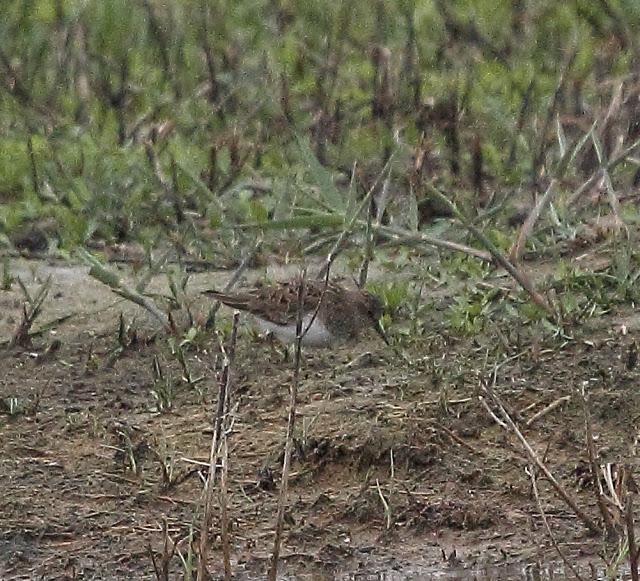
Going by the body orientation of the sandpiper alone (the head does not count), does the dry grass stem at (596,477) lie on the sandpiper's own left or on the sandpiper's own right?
on the sandpiper's own right

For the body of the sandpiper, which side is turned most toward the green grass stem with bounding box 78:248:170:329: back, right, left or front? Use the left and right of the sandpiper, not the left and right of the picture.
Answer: back

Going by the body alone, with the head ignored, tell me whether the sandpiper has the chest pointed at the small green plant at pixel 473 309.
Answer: yes

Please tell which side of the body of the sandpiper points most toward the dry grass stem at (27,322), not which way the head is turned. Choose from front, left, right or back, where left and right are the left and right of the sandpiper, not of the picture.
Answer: back

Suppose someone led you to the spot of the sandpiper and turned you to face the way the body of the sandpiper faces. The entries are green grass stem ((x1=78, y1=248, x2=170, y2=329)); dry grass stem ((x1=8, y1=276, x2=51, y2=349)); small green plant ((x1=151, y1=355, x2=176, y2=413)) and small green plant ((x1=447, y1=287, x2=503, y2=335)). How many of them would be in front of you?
1

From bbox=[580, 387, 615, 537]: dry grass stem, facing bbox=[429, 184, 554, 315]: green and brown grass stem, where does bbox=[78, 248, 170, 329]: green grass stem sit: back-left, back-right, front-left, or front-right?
front-left

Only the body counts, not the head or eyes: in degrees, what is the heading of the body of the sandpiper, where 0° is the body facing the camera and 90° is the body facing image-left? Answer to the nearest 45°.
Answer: approximately 270°

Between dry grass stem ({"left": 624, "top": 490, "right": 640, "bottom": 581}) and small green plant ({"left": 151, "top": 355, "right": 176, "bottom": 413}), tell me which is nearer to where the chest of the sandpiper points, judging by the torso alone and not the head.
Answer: the dry grass stem

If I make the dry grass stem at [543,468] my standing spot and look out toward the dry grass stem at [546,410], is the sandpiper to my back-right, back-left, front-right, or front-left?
front-left

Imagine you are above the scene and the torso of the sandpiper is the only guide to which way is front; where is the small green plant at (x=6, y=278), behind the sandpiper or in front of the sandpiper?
behind

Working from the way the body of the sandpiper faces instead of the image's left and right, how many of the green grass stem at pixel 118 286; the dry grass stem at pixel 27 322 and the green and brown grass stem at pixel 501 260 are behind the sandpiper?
2

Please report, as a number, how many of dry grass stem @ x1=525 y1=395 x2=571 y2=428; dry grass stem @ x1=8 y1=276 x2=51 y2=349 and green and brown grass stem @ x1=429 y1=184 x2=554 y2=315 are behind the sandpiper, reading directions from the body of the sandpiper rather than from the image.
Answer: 1

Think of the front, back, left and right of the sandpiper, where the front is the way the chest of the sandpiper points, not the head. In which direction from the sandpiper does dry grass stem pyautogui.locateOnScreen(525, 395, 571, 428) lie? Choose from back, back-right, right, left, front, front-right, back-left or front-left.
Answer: front-right

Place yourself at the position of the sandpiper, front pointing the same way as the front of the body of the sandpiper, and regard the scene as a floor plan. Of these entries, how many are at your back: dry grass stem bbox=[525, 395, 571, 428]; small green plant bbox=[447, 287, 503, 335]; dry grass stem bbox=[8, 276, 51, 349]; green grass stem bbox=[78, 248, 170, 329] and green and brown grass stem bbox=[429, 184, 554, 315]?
2

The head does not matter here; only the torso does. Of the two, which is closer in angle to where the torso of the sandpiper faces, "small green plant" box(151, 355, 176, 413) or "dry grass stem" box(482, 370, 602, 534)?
the dry grass stem

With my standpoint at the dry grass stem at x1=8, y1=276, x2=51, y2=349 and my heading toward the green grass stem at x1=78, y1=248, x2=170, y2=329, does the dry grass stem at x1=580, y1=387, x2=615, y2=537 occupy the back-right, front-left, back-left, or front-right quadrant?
front-right
